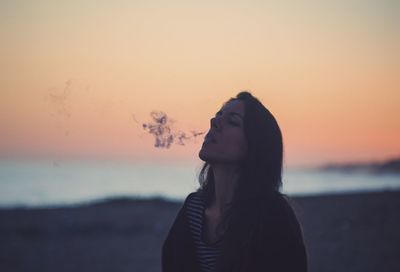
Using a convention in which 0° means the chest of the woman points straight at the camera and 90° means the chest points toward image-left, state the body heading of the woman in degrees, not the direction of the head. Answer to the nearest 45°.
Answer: approximately 45°

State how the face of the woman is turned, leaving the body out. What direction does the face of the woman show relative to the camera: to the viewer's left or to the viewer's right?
to the viewer's left
